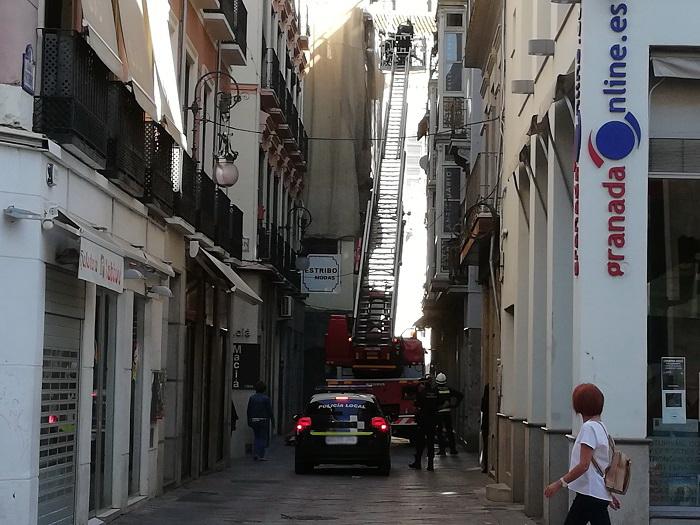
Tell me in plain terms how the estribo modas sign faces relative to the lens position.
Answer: facing the viewer

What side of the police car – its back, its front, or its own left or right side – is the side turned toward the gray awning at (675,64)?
back

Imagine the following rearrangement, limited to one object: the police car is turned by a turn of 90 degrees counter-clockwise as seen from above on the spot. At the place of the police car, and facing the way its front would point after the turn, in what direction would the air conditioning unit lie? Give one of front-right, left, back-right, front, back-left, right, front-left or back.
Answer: right

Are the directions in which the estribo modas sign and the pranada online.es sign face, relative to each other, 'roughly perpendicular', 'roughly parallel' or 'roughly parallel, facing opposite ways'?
roughly parallel

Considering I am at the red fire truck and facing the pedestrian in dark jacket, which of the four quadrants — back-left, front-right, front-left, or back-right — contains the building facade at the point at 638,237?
front-left

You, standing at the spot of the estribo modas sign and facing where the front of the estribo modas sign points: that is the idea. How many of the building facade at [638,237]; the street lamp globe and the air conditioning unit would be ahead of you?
2

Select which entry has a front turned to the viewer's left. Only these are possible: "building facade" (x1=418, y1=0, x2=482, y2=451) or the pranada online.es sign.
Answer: the building facade

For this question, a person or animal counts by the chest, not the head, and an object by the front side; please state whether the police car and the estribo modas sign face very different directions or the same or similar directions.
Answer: very different directions

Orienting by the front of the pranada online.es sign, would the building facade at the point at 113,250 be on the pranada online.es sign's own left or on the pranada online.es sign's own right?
on the pranada online.es sign's own right

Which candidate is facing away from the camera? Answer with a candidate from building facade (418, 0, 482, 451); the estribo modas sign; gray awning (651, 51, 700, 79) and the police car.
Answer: the police car

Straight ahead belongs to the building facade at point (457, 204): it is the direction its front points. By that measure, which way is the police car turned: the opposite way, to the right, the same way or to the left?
to the right

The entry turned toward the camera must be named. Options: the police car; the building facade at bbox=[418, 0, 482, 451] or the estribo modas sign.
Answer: the estribo modas sign

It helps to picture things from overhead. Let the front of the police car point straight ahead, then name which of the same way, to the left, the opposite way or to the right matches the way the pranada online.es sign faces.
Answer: the opposite way

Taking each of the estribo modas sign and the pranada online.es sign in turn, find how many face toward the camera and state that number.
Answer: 2

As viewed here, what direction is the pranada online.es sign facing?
toward the camera

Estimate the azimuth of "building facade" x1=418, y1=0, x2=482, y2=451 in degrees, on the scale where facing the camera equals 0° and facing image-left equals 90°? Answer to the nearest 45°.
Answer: approximately 90°
